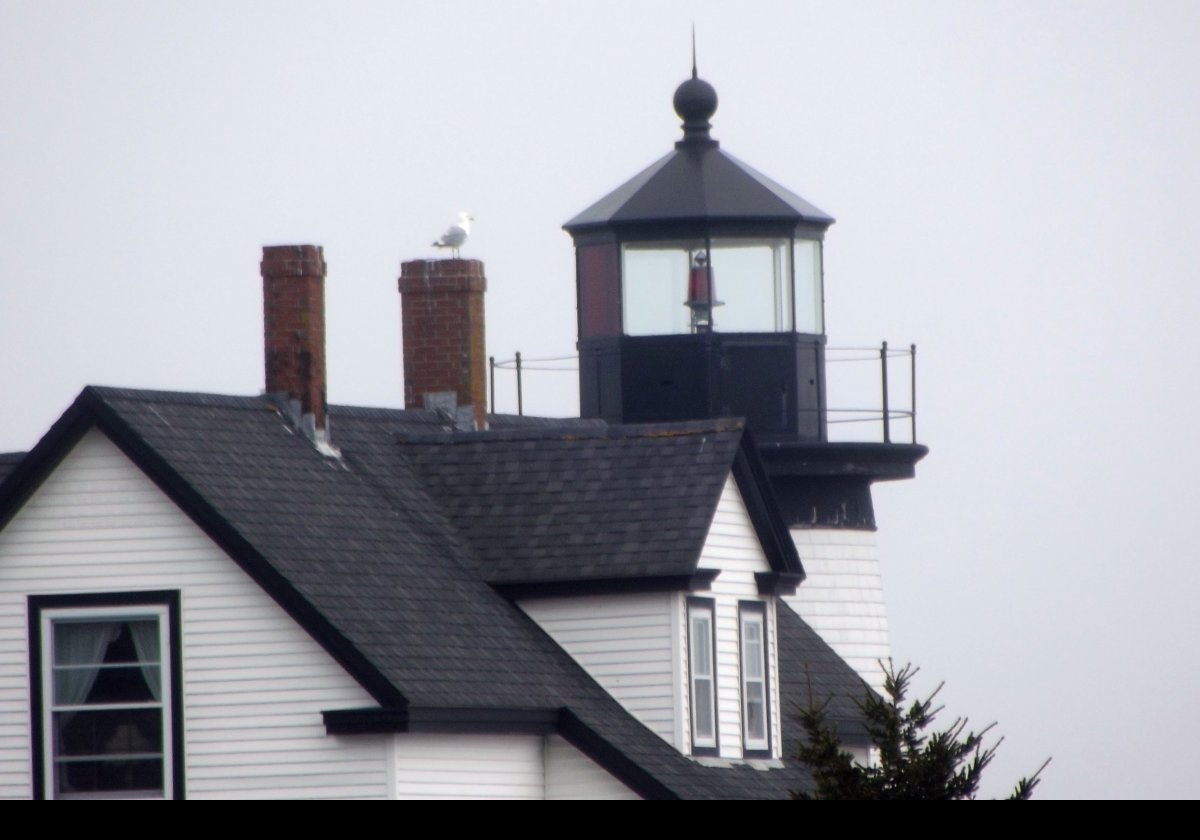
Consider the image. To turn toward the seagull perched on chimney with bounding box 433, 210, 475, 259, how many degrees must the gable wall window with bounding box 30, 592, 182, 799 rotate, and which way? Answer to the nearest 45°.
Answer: approximately 135° to its left

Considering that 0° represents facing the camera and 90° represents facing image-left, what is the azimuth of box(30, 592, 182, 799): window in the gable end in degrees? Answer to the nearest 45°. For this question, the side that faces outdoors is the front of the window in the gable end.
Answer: approximately 0°

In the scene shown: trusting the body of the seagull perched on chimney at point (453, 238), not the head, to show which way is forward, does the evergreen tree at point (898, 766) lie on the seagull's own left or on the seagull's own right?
on the seagull's own right

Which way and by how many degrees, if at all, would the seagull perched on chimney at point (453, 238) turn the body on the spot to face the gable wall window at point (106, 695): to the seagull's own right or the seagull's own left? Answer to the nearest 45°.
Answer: approximately 90° to the seagull's own right

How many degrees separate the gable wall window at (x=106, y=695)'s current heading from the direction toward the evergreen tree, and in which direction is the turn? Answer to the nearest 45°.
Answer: approximately 45° to its left

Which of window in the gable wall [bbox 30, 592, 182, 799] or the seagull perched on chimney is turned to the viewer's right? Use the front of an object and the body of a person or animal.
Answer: the seagull perched on chimney

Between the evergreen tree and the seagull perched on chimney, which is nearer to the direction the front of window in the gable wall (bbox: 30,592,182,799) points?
the evergreen tree

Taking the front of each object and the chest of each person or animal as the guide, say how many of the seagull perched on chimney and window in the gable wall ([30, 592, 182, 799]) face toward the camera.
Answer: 1

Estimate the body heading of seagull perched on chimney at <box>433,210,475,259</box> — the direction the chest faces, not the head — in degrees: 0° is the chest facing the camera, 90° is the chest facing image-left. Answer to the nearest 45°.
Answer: approximately 270°

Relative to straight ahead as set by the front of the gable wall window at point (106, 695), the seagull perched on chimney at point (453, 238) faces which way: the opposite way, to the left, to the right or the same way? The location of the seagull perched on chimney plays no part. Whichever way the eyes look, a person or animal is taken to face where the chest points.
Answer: to the left

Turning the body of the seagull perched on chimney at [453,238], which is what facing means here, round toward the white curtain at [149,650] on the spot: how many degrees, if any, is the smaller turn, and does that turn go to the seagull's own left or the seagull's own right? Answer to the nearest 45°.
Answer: approximately 90° to the seagull's own right
